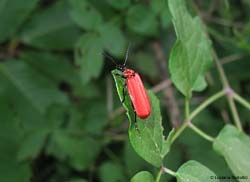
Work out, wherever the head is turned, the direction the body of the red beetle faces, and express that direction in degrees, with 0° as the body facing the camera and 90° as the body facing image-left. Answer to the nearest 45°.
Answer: approximately 135°

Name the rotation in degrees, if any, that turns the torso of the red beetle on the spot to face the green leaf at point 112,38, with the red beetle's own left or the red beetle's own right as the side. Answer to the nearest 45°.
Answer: approximately 45° to the red beetle's own right

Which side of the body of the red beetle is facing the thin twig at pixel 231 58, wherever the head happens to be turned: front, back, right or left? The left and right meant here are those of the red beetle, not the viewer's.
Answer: right

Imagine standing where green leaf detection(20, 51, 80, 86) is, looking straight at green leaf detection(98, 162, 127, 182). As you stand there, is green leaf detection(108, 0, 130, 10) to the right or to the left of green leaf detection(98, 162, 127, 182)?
left

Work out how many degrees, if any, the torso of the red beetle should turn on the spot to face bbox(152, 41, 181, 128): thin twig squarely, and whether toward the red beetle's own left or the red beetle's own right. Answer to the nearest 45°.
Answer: approximately 45° to the red beetle's own right
